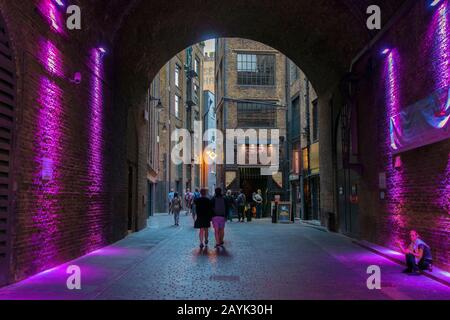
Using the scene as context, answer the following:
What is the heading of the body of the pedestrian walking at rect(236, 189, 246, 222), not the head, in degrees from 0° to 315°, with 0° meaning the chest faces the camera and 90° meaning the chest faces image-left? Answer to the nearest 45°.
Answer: approximately 180°

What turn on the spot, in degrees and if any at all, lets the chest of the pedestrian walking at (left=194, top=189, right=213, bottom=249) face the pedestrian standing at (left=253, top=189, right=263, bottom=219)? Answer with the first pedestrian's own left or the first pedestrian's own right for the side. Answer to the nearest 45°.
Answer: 0° — they already face them

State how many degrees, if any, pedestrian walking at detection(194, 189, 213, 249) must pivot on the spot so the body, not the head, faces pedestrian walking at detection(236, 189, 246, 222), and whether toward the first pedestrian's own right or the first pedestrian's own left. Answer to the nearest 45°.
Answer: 0° — they already face them

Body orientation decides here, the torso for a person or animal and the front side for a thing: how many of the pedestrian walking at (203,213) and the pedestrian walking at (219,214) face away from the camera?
2

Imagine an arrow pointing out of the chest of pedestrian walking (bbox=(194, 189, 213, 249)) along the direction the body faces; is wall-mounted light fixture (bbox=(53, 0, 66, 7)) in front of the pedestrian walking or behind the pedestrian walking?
behind

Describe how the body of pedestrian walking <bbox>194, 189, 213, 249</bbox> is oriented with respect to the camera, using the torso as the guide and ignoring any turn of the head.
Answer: away from the camera

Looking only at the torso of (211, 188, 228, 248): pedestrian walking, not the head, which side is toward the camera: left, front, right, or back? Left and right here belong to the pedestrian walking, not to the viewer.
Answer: back
